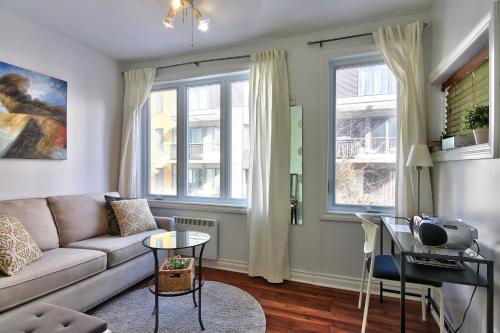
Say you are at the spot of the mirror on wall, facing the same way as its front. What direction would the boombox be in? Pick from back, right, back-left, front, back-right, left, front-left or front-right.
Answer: front-left

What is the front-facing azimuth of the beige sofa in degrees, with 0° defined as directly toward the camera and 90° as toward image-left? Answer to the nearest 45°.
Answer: approximately 315°

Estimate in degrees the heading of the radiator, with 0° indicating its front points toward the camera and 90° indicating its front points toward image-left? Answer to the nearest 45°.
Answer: approximately 0°

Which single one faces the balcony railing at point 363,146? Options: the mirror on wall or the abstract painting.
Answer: the abstract painting

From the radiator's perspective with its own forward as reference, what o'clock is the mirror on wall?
The mirror on wall is roughly at 10 o'clock from the radiator.

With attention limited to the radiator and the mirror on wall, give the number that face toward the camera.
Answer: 2

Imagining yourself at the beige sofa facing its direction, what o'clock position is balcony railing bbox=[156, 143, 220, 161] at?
The balcony railing is roughly at 10 o'clock from the beige sofa.

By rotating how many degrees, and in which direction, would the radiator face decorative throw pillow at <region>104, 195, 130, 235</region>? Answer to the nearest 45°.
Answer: approximately 90° to its right

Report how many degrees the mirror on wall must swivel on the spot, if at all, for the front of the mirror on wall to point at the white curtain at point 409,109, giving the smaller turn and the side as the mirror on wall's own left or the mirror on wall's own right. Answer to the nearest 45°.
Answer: approximately 90° to the mirror on wall's own left

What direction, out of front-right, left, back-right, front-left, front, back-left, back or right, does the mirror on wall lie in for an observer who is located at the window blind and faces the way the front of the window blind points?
front-right

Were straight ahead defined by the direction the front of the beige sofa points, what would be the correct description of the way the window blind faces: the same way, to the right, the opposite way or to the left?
the opposite way

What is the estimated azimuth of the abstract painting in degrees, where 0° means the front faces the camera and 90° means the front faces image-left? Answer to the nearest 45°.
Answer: approximately 315°
